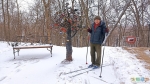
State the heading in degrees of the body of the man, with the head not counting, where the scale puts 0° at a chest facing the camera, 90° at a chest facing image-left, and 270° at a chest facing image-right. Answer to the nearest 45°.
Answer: approximately 45°
